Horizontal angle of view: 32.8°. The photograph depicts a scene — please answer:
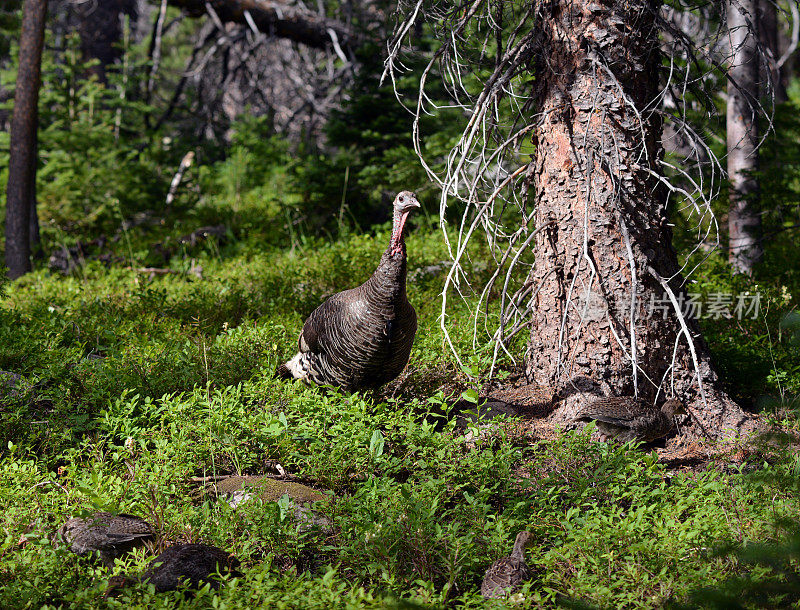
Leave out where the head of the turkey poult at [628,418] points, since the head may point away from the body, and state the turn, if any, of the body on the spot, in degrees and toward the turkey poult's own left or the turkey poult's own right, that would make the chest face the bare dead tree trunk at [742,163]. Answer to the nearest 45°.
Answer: approximately 90° to the turkey poult's own left

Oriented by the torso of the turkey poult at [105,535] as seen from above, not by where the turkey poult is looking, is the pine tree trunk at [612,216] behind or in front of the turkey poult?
behind

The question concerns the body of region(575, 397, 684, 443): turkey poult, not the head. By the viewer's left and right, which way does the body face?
facing to the right of the viewer

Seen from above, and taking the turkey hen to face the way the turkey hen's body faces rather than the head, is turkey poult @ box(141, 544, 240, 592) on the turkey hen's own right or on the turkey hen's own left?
on the turkey hen's own right

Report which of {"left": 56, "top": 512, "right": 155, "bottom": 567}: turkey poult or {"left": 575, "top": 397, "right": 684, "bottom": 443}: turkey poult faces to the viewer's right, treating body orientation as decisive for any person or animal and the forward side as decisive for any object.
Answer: {"left": 575, "top": 397, "right": 684, "bottom": 443}: turkey poult

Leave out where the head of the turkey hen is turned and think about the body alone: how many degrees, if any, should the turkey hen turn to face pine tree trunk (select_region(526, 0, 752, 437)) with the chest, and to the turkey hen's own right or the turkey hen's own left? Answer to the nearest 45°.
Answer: approximately 45° to the turkey hen's own left

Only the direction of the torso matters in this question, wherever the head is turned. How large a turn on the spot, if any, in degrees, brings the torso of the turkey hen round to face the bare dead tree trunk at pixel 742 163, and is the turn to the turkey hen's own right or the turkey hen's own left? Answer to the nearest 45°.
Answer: approximately 90° to the turkey hen's own left

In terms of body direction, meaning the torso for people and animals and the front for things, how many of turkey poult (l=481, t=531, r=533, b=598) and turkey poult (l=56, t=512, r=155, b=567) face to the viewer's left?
1

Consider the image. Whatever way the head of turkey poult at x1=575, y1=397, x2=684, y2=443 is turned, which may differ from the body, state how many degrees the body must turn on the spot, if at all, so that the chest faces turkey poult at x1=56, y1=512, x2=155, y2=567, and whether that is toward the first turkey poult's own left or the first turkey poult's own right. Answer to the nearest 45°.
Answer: approximately 135° to the first turkey poult's own right

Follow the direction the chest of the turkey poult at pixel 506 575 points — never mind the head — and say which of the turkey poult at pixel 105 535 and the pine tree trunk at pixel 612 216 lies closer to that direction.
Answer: the pine tree trunk

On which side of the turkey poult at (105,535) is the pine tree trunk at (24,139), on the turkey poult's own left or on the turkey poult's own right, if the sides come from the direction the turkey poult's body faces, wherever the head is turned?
on the turkey poult's own right

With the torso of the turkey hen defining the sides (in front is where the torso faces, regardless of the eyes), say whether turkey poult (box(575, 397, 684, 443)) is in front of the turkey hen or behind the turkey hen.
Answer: in front

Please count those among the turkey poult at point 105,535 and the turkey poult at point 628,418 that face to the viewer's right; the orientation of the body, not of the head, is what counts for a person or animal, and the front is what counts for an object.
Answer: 1

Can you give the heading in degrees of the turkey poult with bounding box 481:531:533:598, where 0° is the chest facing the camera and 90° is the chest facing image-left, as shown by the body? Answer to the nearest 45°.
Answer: approximately 225°

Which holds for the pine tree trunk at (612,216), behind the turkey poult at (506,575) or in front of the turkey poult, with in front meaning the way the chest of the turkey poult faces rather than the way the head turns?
in front

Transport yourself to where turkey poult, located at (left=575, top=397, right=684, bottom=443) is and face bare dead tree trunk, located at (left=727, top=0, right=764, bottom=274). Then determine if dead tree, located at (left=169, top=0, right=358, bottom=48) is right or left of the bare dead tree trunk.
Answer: left

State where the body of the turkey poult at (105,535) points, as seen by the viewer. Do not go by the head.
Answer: to the viewer's left

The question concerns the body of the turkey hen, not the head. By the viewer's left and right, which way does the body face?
facing the viewer and to the right of the viewer

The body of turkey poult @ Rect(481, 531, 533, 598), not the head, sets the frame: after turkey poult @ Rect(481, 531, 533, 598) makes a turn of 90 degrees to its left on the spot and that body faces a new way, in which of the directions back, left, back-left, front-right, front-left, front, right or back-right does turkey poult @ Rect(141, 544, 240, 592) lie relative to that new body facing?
front-left
